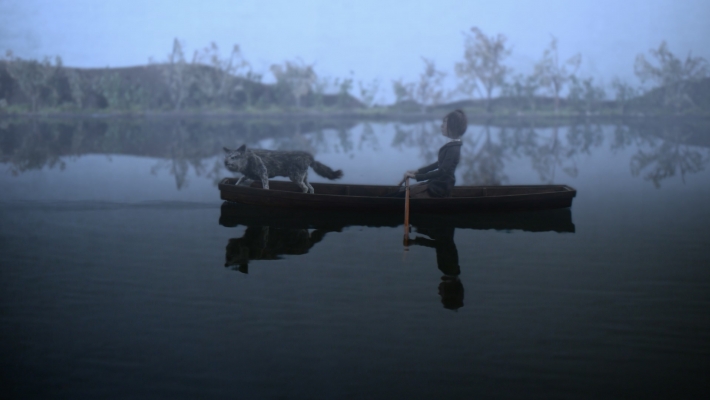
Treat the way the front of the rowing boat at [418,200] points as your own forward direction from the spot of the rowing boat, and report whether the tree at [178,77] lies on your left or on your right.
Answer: on your right

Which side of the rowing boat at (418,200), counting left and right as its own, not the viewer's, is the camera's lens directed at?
left

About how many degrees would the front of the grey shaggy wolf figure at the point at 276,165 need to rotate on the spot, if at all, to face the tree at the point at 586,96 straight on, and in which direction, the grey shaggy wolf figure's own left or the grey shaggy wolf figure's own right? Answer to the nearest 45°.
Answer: approximately 135° to the grey shaggy wolf figure's own right

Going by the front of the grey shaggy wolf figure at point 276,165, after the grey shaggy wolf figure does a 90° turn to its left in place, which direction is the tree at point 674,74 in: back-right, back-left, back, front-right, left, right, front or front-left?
back-left

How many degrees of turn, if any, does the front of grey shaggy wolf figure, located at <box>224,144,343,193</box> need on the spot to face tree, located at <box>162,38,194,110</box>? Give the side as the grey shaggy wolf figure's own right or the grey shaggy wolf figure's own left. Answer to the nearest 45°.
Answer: approximately 90° to the grey shaggy wolf figure's own right

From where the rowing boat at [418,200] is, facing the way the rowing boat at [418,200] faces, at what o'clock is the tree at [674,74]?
The tree is roughly at 4 o'clock from the rowing boat.

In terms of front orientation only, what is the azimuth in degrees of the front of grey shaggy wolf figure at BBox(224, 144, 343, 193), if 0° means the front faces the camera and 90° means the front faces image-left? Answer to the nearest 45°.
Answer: approximately 90°
